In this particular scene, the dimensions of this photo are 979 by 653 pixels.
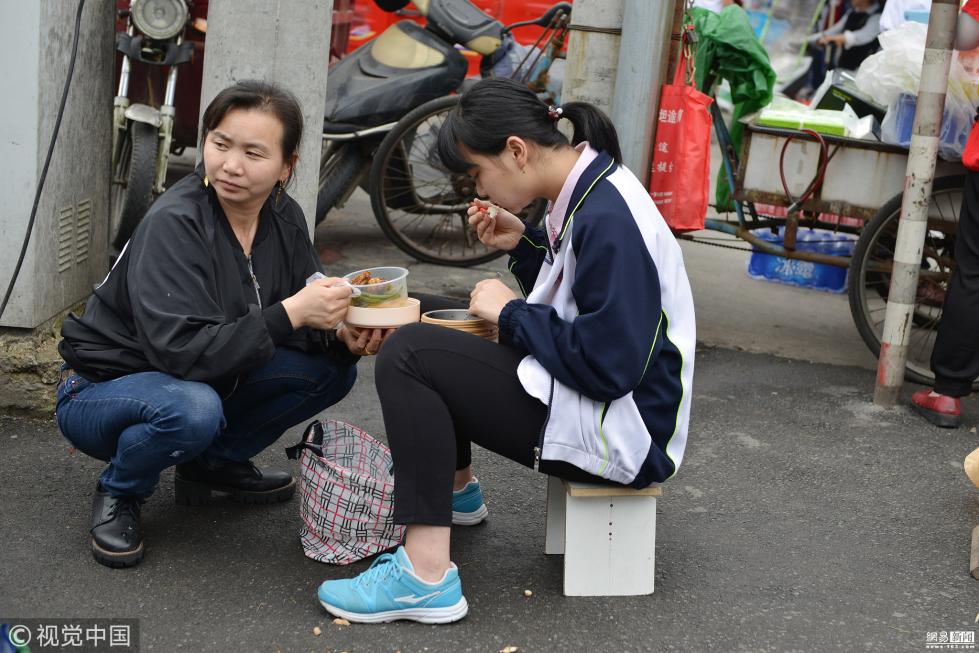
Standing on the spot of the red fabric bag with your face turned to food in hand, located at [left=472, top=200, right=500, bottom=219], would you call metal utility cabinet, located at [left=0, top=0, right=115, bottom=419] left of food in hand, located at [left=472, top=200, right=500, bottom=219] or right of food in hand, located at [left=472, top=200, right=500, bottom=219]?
right

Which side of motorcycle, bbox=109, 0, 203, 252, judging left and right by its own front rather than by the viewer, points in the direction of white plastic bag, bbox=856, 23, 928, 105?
left

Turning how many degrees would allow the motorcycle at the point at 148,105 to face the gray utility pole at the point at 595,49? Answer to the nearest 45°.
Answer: approximately 45° to its left

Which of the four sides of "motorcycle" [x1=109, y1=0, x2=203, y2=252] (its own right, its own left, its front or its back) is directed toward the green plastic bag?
left

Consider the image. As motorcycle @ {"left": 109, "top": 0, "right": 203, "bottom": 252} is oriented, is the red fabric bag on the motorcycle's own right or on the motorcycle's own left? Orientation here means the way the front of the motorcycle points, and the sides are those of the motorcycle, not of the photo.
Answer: on the motorcycle's own left

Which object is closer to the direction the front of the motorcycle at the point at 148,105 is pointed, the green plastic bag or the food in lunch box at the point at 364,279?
the food in lunch box

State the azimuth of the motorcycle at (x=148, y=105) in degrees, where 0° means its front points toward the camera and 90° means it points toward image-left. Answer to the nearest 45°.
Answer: approximately 0°
